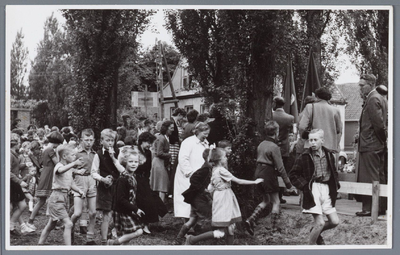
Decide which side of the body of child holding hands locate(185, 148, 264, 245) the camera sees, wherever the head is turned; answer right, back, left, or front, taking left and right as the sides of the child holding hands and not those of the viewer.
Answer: right

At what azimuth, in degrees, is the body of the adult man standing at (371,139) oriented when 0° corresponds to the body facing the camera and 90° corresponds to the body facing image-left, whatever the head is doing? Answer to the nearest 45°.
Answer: approximately 90°

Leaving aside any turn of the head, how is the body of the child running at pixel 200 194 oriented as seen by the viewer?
to the viewer's right

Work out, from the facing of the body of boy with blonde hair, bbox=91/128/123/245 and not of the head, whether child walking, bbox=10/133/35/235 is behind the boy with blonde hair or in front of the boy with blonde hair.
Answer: behind

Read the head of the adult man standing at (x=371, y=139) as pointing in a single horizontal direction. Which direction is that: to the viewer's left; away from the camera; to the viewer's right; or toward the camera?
to the viewer's left

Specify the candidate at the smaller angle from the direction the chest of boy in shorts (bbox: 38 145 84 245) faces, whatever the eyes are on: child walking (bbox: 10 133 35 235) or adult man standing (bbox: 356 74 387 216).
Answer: the adult man standing

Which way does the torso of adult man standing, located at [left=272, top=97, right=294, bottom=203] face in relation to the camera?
away from the camera

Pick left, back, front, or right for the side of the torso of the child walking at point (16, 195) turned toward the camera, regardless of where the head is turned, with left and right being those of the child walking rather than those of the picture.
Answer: right

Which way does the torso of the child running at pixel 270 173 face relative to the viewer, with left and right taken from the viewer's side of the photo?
facing away from the viewer and to the right of the viewer
